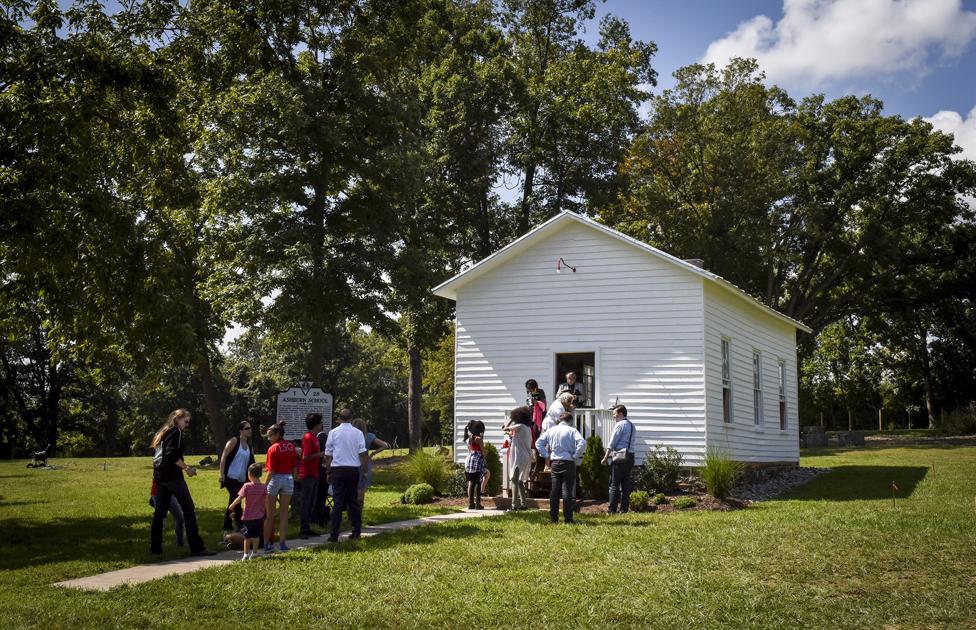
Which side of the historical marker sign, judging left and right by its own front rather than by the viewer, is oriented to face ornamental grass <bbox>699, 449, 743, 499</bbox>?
left

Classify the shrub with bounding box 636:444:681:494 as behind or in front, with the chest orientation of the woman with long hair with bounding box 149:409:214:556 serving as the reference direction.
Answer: in front

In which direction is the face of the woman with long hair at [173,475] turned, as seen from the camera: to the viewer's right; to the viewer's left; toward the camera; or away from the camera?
to the viewer's right

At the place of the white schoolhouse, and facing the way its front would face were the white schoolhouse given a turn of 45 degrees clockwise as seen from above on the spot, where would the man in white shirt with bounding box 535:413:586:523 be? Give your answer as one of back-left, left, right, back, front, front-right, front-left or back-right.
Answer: left

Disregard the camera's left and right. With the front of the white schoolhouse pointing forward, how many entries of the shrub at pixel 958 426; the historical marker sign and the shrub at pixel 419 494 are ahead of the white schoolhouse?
2

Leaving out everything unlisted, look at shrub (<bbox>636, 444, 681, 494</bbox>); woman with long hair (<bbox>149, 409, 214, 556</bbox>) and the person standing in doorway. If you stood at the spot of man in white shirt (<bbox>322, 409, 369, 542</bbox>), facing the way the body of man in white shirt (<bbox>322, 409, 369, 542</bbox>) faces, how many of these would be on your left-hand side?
1

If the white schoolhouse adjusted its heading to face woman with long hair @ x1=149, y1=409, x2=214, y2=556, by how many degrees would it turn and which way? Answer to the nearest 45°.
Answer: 0° — it already faces them

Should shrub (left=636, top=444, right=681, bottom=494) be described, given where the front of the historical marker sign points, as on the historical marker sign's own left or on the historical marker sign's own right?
on the historical marker sign's own left

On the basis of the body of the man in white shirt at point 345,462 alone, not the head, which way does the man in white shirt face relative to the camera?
away from the camera

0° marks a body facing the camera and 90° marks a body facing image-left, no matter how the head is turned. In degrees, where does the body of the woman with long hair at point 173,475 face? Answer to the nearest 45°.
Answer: approximately 270°

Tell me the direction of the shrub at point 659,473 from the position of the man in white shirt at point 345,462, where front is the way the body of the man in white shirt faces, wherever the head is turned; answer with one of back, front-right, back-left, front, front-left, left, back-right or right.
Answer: front-right

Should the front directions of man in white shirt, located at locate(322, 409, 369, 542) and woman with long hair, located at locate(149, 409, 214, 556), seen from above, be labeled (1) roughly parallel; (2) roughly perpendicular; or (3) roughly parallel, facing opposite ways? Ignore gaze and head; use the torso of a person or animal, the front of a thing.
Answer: roughly perpendicular
